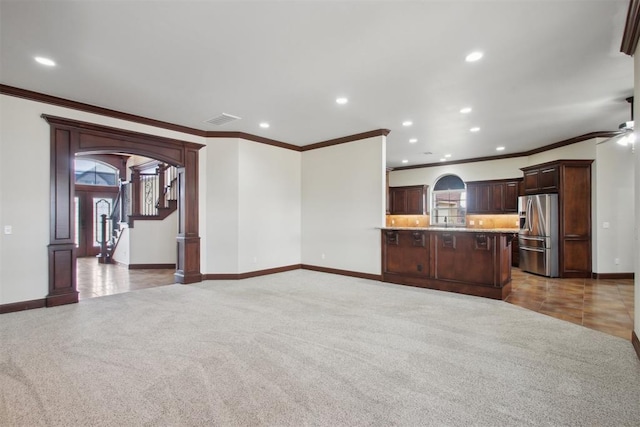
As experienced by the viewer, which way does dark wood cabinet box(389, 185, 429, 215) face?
facing the viewer

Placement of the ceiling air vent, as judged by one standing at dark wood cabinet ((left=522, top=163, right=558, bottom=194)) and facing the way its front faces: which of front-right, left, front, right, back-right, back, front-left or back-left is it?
front

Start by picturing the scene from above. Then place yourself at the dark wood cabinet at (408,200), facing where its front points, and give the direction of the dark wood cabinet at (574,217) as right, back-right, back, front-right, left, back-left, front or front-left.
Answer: front-left

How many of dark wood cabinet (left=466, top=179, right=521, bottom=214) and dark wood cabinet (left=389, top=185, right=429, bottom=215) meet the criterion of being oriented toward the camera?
2

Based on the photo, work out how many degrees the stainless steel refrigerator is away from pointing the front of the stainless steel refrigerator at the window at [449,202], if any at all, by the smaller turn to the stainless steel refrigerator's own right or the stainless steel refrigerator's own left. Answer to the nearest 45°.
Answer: approximately 90° to the stainless steel refrigerator's own right

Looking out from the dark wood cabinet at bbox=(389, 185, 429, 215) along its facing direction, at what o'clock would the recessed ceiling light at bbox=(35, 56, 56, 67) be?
The recessed ceiling light is roughly at 1 o'clock from the dark wood cabinet.

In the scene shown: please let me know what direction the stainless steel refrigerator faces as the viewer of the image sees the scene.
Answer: facing the viewer and to the left of the viewer

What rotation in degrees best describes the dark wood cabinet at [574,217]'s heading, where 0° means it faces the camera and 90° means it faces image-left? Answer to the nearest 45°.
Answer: approximately 45°

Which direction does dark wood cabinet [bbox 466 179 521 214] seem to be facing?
toward the camera

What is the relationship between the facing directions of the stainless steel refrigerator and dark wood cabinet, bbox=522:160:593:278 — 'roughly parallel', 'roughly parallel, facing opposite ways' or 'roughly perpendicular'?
roughly parallel

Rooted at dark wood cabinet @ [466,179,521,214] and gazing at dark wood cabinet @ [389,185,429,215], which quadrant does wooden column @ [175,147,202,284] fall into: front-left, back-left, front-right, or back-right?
front-left

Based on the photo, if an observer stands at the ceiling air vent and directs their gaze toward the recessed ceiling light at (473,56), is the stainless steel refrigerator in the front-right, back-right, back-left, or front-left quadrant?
front-left

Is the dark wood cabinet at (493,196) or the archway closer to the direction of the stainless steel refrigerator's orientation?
the archway

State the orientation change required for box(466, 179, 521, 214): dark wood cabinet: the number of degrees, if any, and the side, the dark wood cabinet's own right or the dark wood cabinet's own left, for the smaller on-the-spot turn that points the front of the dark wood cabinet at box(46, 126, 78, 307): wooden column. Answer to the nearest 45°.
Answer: approximately 45° to the dark wood cabinet's own right

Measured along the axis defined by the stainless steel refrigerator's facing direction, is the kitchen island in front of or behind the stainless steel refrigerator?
in front

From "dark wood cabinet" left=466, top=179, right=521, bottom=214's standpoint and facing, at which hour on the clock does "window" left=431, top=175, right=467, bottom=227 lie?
The window is roughly at 4 o'clock from the dark wood cabinet.
